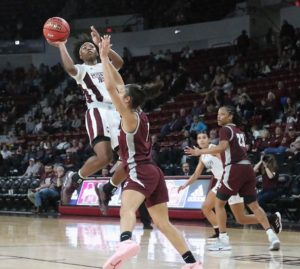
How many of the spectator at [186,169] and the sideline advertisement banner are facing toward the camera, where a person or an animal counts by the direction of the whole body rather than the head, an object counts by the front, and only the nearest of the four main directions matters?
2

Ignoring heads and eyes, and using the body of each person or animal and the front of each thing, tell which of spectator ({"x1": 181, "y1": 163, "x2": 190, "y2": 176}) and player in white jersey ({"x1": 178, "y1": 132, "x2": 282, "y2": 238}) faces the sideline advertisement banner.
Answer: the spectator

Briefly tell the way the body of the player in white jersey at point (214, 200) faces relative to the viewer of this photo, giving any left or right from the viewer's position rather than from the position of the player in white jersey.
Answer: facing the viewer and to the left of the viewer

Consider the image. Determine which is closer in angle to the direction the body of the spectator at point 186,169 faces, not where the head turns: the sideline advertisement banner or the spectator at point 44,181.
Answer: the sideline advertisement banner

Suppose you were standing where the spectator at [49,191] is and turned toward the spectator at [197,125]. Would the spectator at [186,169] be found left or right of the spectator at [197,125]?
right

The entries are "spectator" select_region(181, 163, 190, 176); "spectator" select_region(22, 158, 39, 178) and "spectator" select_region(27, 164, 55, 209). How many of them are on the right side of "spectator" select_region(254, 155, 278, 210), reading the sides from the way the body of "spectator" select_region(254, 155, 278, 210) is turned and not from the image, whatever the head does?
3

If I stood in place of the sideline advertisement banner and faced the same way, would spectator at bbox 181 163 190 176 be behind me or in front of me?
behind

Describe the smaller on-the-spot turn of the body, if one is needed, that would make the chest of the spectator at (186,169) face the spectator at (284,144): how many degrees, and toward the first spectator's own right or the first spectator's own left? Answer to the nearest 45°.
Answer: approximately 90° to the first spectator's own left

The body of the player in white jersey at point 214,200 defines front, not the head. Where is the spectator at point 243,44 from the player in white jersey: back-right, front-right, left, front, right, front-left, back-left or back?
back-right

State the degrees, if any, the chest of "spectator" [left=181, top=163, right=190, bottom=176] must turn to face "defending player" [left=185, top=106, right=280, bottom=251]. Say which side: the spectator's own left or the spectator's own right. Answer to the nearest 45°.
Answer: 0° — they already face them

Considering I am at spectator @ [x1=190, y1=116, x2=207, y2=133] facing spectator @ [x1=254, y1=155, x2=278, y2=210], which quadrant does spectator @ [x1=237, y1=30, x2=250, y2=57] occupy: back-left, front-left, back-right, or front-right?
back-left

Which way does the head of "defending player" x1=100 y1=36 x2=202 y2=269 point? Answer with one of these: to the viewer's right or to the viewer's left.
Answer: to the viewer's left

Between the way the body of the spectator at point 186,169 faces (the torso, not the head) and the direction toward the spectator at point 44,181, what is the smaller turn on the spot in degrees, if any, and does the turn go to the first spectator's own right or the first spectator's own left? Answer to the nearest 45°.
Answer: approximately 135° to the first spectator's own right

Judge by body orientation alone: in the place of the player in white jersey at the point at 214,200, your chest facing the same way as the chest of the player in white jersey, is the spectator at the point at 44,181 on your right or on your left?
on your right
